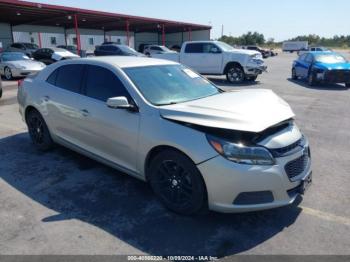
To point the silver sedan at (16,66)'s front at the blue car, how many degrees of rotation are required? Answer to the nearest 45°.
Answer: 0° — it already faces it

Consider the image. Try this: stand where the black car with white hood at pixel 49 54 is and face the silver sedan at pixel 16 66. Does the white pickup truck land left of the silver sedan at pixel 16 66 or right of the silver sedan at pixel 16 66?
left

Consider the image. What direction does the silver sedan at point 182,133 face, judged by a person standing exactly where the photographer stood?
facing the viewer and to the right of the viewer

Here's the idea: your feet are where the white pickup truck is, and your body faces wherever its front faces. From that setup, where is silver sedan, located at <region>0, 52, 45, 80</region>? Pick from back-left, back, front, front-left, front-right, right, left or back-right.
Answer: back-right

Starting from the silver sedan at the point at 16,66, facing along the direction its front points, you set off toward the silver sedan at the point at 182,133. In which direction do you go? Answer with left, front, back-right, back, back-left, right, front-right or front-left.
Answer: front-right

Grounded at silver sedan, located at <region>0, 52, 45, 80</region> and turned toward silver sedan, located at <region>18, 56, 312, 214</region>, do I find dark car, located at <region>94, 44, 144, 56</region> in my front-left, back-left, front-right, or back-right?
back-left

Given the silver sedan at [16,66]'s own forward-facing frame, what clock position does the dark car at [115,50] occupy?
The dark car is roughly at 9 o'clock from the silver sedan.

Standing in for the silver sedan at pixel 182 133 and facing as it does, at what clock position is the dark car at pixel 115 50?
The dark car is roughly at 7 o'clock from the silver sedan.

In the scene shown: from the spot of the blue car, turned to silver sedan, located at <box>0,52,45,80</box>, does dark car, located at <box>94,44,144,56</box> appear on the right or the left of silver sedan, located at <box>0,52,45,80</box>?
right

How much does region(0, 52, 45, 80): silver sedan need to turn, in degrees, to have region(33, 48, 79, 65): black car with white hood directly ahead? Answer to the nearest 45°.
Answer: approximately 135° to its left

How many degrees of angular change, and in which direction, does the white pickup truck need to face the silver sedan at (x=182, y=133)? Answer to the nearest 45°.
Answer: approximately 45° to its right

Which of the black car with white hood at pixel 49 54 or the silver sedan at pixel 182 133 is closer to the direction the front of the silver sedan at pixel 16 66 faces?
the silver sedan

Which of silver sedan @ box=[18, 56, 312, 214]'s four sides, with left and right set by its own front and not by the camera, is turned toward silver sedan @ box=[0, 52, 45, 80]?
back

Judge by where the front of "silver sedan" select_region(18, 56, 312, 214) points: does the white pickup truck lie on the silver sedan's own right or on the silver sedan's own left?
on the silver sedan's own left
